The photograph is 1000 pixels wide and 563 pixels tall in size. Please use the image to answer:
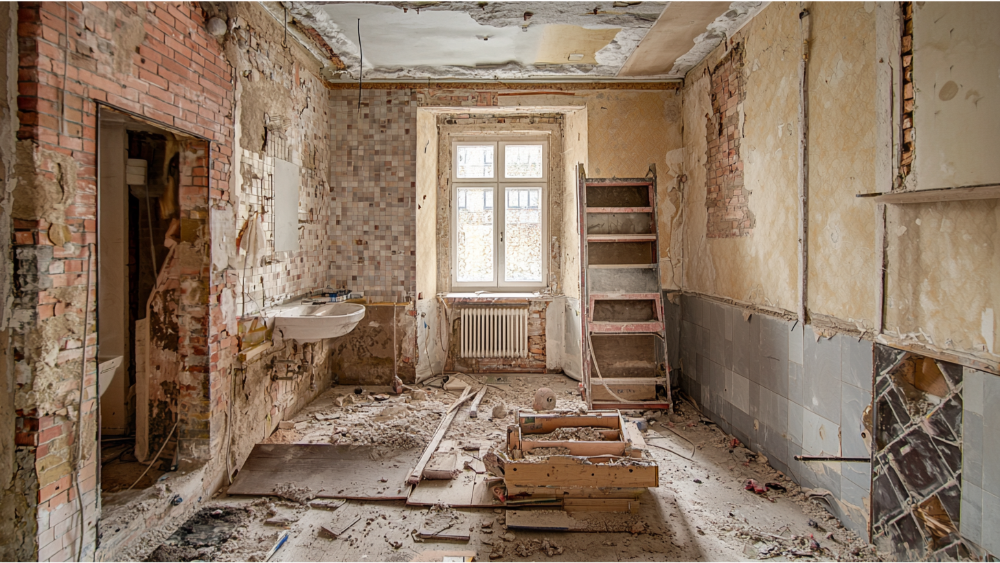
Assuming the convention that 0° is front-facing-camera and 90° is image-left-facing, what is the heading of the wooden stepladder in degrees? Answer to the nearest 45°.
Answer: approximately 0°

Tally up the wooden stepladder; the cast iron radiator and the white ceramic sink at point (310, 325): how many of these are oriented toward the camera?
2

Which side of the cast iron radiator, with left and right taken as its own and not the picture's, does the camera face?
front

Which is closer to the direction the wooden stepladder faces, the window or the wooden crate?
the wooden crate

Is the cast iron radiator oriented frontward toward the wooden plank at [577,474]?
yes

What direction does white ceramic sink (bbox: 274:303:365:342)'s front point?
to the viewer's right

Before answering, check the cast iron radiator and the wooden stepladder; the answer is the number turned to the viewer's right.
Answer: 0

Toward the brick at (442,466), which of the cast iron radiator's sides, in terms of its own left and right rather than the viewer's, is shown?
front

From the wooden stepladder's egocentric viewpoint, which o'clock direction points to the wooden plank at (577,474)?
The wooden plank is roughly at 12 o'clock from the wooden stepladder.
